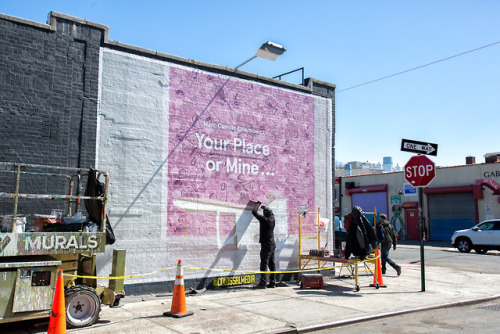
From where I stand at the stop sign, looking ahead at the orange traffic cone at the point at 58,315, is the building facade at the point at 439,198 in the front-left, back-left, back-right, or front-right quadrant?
back-right

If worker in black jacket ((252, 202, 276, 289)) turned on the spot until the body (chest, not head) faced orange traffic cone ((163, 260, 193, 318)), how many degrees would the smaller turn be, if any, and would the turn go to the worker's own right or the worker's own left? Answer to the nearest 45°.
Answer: approximately 90° to the worker's own left

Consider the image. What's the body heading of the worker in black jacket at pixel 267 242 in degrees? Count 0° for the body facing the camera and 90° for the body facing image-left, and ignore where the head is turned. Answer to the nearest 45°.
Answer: approximately 135°

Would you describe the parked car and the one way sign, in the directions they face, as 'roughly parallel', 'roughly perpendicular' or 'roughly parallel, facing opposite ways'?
roughly perpendicular

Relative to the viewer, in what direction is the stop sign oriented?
toward the camera

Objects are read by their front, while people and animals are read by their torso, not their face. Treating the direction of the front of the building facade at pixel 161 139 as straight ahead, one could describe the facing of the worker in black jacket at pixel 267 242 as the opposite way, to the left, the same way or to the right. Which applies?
the opposite way

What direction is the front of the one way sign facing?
toward the camera

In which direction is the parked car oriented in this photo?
to the viewer's left

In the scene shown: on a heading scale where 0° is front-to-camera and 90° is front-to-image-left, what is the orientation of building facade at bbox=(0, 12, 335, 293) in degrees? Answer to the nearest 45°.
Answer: approximately 315°

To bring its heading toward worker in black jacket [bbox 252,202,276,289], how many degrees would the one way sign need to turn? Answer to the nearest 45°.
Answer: approximately 90° to its right

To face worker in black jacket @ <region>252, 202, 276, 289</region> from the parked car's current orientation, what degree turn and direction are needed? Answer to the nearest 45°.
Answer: approximately 90° to its left
